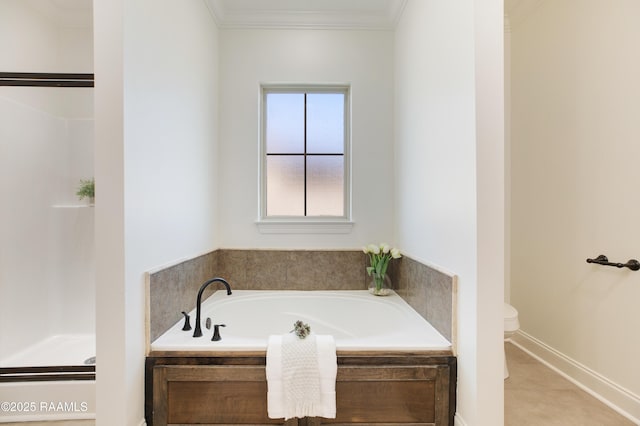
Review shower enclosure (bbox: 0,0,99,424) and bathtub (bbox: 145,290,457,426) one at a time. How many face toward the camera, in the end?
2

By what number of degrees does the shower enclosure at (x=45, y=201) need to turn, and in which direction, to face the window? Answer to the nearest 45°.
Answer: approximately 90° to its left

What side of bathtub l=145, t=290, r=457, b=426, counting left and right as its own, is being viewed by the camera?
front

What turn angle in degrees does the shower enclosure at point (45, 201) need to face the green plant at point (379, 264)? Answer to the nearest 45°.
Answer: approximately 45° to its left

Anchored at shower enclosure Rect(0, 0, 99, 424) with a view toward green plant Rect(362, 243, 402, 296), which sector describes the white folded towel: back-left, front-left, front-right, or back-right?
front-right

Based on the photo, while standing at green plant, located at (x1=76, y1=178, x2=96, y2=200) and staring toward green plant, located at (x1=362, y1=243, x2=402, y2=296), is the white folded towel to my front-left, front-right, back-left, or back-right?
front-right

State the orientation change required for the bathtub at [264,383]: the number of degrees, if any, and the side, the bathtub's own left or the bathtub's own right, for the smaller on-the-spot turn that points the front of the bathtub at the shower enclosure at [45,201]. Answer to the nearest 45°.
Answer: approximately 135° to the bathtub's own right

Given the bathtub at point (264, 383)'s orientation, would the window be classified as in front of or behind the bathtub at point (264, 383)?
behind

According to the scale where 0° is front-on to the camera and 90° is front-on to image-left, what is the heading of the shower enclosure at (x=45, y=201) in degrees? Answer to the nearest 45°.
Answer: approximately 0°

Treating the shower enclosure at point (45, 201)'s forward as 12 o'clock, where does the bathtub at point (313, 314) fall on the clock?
The bathtub is roughly at 10 o'clock from the shower enclosure.

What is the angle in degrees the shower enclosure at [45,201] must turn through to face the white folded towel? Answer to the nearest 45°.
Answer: approximately 45° to its left
